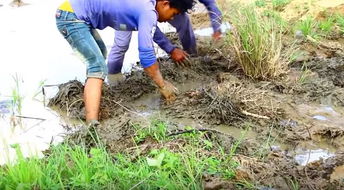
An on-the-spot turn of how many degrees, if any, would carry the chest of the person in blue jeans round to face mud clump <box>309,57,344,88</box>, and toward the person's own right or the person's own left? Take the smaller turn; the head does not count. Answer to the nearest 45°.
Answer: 0° — they already face it

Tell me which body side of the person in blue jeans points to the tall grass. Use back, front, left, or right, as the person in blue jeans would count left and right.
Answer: front

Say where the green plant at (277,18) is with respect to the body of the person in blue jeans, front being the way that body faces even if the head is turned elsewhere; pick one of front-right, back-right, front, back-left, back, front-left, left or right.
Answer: front-left

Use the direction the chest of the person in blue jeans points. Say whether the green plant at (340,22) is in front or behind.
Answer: in front

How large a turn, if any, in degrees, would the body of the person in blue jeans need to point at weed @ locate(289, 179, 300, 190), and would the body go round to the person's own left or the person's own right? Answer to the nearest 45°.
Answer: approximately 45° to the person's own right

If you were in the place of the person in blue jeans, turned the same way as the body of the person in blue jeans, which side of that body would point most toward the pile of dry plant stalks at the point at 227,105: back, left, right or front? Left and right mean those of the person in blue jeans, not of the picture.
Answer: front

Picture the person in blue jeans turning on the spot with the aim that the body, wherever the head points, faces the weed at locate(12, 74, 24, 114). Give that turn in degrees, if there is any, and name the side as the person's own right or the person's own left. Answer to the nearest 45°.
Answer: approximately 180°

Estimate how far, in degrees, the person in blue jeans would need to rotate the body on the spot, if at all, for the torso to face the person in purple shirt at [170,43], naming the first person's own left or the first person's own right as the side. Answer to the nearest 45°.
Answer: approximately 45° to the first person's own left

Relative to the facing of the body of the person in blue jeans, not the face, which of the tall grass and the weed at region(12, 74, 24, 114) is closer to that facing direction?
the tall grass

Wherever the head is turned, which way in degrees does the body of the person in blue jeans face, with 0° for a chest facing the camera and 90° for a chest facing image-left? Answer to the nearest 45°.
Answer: approximately 270°
